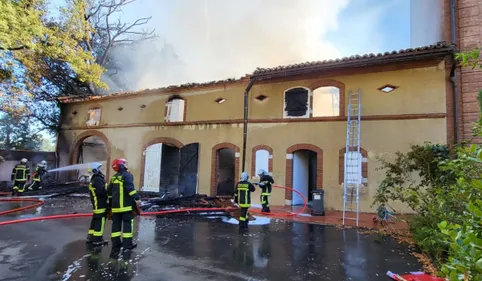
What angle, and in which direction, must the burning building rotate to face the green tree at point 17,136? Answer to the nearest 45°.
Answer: approximately 90° to its right

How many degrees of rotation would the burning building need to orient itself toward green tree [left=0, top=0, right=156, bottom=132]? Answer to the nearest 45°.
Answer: approximately 45° to its right

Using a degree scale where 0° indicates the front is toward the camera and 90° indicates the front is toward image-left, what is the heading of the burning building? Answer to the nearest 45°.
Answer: approximately 45°

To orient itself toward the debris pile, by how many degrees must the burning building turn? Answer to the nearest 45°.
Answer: approximately 45° to its right

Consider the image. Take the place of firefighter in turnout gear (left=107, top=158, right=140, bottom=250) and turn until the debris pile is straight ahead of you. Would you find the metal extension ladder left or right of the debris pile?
right
